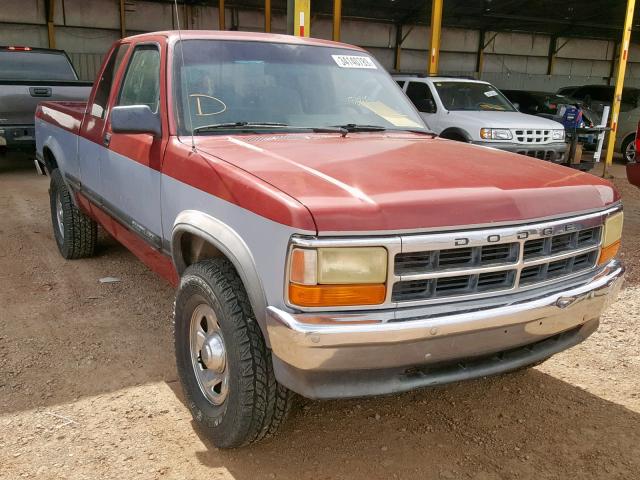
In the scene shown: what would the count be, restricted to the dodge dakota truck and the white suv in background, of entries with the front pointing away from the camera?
0

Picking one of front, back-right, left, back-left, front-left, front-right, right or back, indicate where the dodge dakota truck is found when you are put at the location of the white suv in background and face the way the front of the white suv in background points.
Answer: front-right

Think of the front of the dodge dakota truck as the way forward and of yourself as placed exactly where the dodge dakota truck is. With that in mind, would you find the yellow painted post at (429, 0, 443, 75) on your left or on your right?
on your left

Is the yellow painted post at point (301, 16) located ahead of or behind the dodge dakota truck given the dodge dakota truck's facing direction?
behind

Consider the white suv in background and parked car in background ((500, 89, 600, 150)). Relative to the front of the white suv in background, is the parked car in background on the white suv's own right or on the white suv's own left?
on the white suv's own left

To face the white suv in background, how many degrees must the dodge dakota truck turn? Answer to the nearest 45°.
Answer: approximately 135° to its left

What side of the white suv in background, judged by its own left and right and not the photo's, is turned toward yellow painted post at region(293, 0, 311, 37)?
right

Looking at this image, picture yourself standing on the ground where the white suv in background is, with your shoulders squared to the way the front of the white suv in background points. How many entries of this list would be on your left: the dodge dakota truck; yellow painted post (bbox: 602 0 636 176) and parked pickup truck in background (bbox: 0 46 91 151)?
1

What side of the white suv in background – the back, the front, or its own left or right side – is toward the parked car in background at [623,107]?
left

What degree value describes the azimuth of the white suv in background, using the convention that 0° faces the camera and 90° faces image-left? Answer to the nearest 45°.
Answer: approximately 315°
